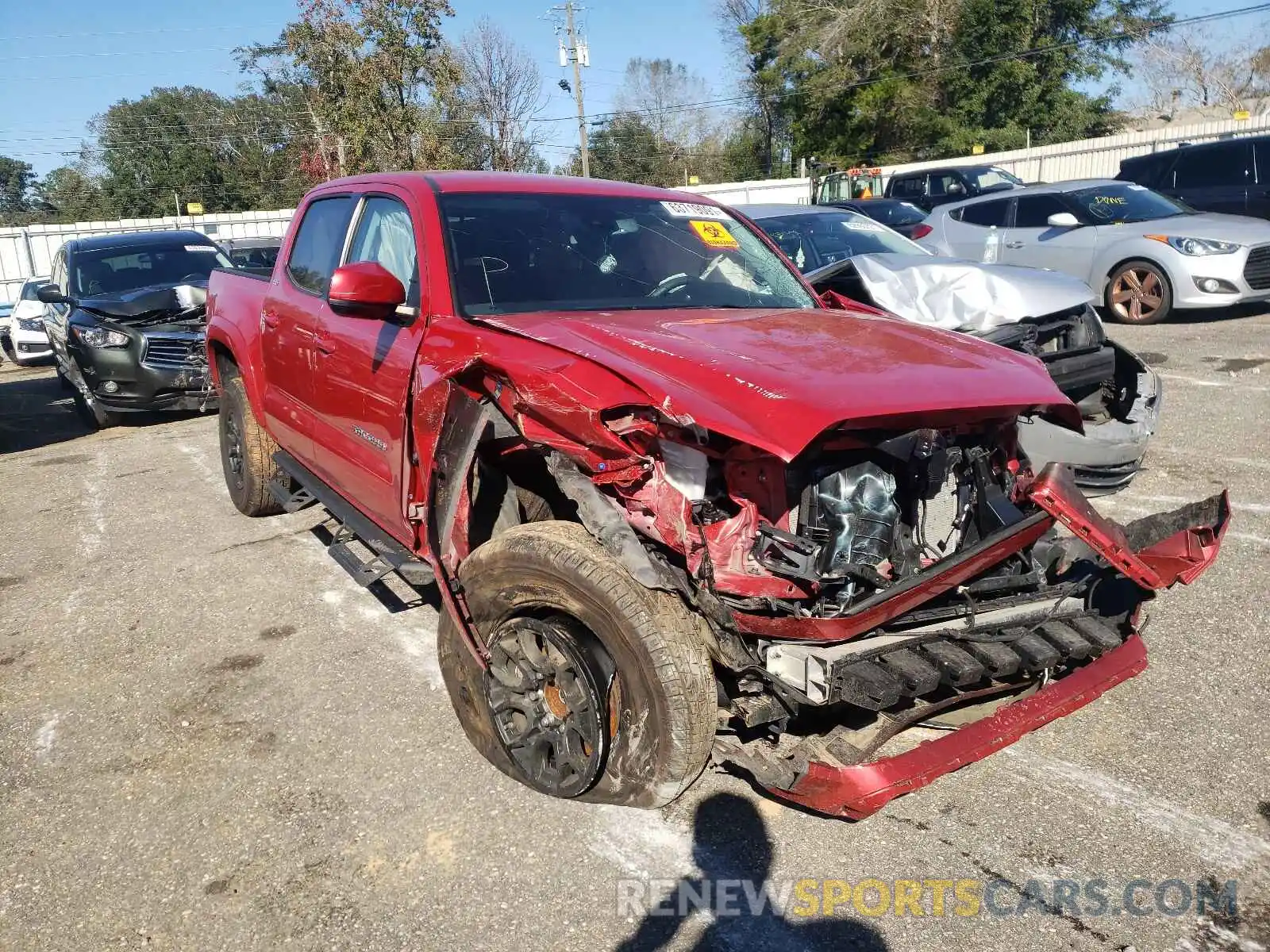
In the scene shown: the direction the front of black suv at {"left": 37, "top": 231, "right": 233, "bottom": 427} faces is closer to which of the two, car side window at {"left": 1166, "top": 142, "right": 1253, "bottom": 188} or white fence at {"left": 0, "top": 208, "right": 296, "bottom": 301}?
the car side window

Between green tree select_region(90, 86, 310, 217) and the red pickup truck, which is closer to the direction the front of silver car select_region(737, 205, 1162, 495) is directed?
the red pickup truck

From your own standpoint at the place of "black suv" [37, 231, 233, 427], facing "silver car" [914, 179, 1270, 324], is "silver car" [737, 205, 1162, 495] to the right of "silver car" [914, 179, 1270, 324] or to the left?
right

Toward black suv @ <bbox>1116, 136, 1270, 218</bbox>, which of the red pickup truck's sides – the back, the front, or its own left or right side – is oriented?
left

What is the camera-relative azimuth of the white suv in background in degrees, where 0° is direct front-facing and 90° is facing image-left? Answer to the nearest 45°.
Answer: approximately 315°

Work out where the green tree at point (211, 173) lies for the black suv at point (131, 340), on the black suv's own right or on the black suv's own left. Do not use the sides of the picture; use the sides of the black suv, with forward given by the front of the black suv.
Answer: on the black suv's own left

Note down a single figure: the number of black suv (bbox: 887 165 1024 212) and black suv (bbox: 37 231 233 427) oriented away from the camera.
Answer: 0

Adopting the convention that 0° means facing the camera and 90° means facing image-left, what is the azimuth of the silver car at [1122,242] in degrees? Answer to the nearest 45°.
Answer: approximately 315°

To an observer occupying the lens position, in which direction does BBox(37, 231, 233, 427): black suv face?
facing the viewer and to the right of the viewer

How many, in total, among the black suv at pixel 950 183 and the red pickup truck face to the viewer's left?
0

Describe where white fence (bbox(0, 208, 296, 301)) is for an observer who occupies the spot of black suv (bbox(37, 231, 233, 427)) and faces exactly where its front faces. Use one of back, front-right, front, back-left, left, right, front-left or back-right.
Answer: back-left

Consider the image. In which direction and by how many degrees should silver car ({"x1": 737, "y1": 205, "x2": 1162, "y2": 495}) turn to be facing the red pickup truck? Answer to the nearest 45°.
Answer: approximately 45° to its right
